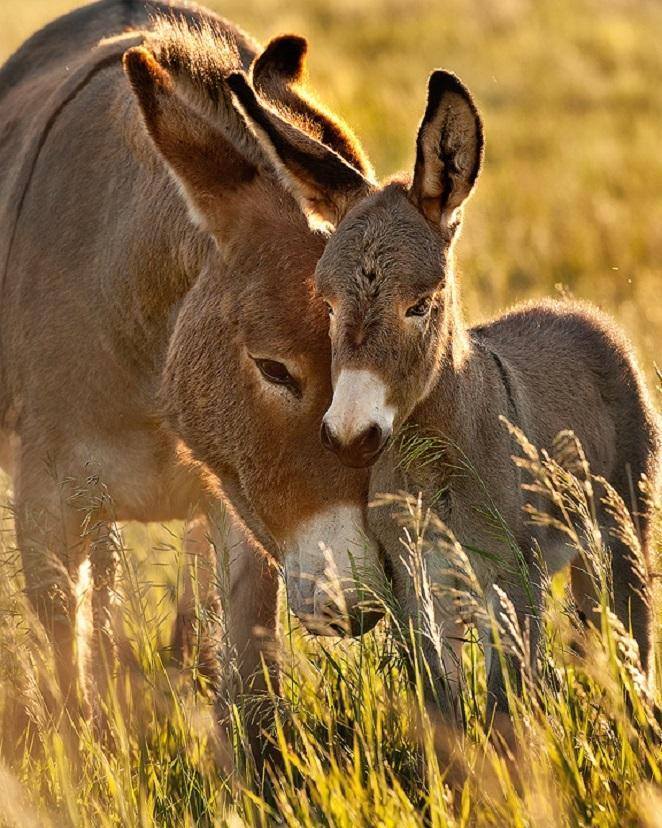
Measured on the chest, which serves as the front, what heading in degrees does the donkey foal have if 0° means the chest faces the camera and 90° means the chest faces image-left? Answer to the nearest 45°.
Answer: approximately 45°

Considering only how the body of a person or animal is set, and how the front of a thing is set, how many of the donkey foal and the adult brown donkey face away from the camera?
0

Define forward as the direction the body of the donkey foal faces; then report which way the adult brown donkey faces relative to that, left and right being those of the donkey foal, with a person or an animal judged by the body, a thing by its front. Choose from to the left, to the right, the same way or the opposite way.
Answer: to the left

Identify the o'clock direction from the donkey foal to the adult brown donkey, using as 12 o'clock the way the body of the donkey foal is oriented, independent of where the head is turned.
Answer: The adult brown donkey is roughly at 3 o'clock from the donkey foal.

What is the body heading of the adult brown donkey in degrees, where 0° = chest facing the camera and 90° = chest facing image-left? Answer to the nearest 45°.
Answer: approximately 315°
